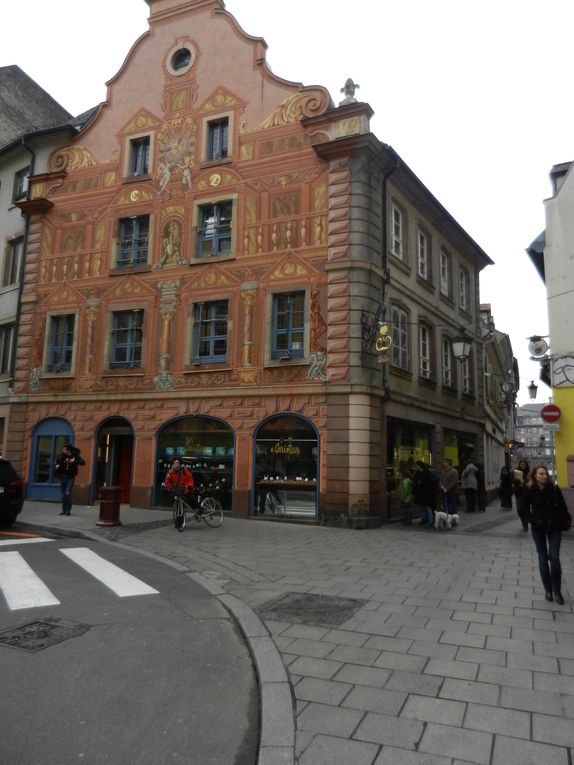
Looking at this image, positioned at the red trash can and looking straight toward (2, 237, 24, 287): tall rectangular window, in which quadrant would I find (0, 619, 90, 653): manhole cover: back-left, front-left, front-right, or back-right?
back-left

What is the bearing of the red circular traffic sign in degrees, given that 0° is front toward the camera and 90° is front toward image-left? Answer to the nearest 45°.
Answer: approximately 0°

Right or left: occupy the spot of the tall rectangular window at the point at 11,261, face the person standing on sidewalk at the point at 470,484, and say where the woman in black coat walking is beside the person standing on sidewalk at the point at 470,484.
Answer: right

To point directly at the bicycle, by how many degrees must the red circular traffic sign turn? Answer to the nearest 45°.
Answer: approximately 45° to its right

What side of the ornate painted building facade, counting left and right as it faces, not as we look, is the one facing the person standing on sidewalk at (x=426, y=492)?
left

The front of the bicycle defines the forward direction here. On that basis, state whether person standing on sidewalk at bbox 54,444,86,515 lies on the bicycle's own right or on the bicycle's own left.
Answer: on the bicycle's own right

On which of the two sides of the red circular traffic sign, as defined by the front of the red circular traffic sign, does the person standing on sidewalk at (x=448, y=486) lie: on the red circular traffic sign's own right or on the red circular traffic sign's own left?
on the red circular traffic sign's own right

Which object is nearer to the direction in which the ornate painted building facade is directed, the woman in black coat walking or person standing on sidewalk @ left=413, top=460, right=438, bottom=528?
the woman in black coat walking

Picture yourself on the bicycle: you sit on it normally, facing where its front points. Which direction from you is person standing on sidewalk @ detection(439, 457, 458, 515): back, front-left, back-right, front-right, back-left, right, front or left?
back-left
